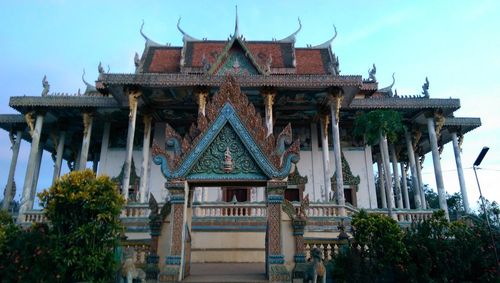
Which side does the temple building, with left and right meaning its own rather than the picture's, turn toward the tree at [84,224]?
front

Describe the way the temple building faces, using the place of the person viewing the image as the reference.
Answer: facing the viewer
